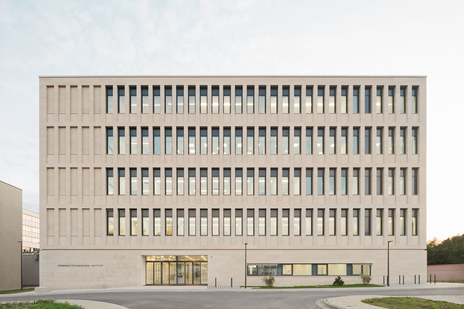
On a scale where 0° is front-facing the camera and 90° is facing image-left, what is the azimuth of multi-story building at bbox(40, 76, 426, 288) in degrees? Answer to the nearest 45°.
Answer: approximately 0°
